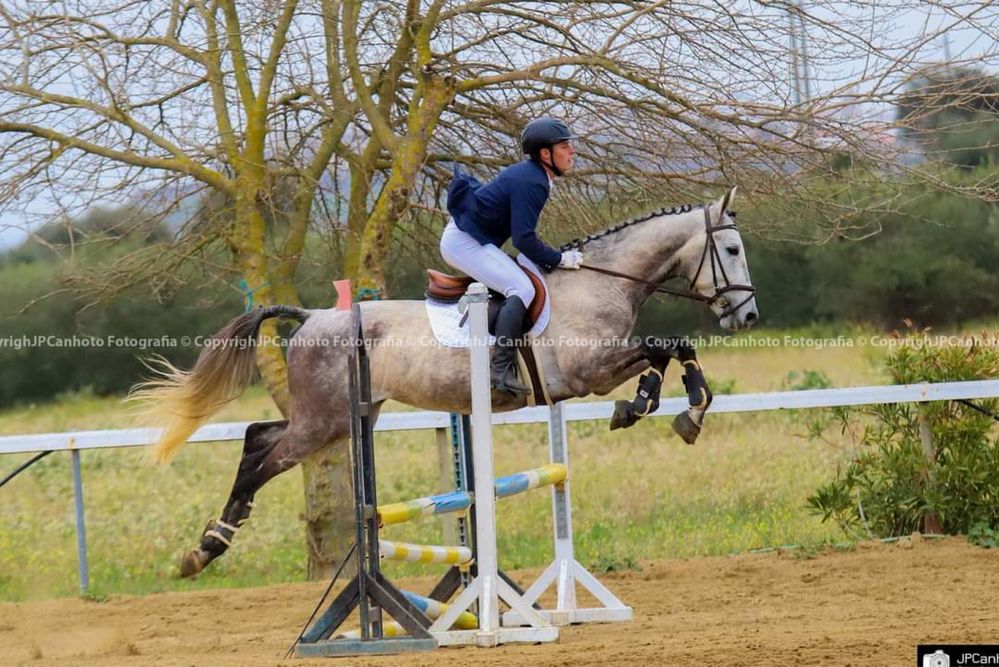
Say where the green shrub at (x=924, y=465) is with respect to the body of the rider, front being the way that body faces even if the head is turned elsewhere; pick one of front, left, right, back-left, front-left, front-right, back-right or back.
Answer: front-left

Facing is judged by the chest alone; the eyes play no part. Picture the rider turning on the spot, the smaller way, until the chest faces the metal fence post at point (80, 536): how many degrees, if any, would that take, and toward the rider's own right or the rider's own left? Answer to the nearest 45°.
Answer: approximately 135° to the rider's own left

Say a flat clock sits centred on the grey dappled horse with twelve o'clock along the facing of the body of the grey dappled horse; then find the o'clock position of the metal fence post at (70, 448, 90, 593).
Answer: The metal fence post is roughly at 7 o'clock from the grey dappled horse.

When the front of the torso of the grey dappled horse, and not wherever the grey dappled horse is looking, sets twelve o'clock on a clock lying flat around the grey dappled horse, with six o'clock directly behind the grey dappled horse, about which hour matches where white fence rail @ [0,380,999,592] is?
The white fence rail is roughly at 10 o'clock from the grey dappled horse.

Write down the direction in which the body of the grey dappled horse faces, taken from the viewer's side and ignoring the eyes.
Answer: to the viewer's right

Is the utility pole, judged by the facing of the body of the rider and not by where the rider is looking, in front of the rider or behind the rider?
in front

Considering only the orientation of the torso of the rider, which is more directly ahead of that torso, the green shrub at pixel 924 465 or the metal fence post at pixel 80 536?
the green shrub

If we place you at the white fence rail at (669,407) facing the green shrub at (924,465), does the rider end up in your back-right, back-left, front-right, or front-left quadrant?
back-right

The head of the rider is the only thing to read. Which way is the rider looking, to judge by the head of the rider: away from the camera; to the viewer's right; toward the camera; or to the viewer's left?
to the viewer's right

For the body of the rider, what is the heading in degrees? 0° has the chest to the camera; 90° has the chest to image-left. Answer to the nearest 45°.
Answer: approximately 270°

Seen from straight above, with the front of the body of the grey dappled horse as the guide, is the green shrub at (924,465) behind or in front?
in front
